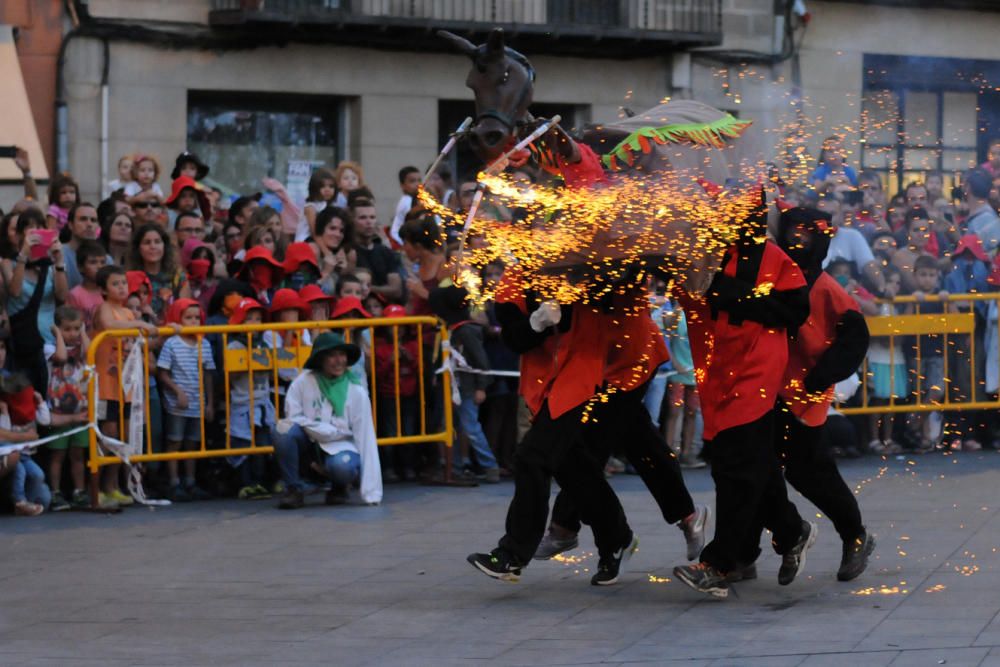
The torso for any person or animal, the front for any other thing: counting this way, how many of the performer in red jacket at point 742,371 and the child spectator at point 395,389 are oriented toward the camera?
1

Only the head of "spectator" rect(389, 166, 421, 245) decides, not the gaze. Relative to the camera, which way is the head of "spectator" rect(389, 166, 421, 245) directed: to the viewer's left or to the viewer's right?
to the viewer's right

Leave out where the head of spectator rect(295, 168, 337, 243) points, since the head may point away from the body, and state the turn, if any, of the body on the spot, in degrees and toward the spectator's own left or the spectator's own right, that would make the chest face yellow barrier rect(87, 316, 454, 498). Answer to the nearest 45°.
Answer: approximately 45° to the spectator's own right

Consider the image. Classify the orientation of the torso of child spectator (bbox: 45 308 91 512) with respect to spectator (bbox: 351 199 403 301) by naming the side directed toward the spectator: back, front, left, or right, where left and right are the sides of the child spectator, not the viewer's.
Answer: left

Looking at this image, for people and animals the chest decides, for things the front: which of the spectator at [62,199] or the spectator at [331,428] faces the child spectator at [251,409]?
the spectator at [62,199]

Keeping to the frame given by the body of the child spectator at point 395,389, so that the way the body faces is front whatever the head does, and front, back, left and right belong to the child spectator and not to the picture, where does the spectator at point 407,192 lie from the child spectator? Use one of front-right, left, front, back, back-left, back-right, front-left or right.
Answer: back

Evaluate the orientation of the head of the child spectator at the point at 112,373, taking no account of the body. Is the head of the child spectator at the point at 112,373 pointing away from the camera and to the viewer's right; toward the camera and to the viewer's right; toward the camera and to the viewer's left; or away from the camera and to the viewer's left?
toward the camera and to the viewer's right

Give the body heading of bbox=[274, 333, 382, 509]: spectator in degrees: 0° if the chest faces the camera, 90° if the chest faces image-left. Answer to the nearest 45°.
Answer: approximately 0°
